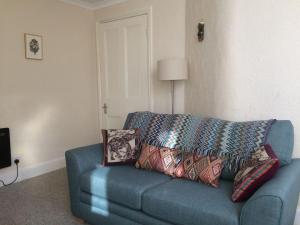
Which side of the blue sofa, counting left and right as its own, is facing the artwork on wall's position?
right

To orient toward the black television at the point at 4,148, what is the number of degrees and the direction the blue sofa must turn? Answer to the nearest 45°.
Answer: approximately 90° to its right

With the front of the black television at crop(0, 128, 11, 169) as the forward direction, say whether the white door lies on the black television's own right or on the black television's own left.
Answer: on the black television's own left

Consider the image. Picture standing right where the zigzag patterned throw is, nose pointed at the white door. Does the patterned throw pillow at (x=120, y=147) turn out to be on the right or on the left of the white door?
left

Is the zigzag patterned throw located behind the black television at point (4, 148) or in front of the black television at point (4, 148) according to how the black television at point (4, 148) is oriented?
in front

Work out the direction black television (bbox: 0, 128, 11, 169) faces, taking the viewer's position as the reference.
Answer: facing the viewer and to the right of the viewer

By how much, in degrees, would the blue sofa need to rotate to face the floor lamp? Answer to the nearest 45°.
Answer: approximately 135° to its right

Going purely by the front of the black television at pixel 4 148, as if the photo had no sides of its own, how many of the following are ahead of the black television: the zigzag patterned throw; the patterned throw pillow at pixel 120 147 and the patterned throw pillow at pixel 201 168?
3

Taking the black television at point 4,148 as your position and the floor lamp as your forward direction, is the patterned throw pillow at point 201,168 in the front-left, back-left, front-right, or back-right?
front-right

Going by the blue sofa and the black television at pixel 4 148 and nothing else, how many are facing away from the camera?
0

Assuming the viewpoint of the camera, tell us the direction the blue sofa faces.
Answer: facing the viewer and to the left of the viewer
